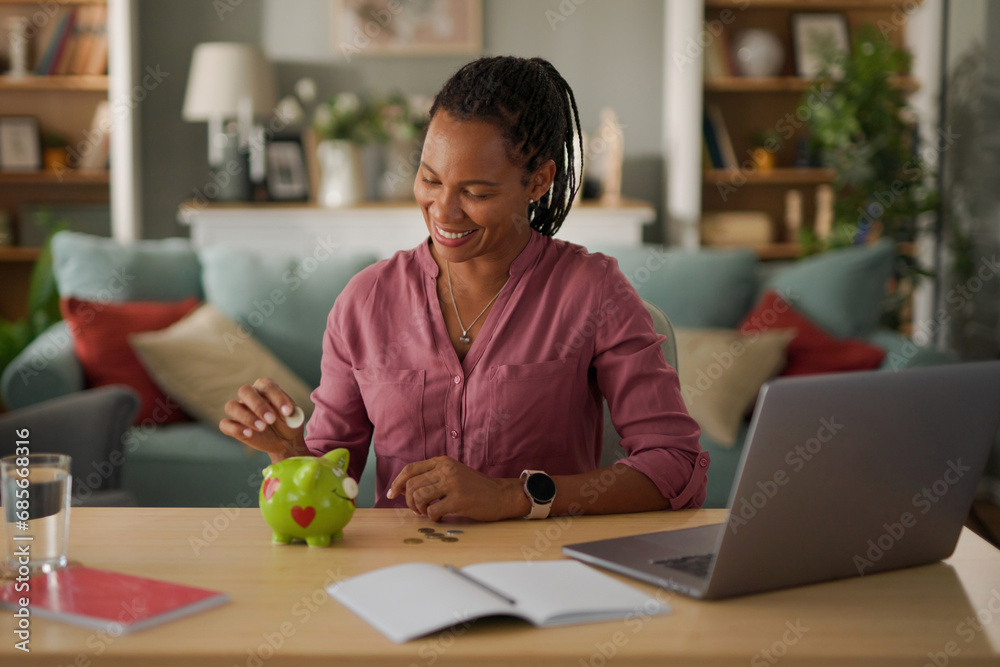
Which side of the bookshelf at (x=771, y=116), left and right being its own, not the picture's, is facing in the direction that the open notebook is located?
front

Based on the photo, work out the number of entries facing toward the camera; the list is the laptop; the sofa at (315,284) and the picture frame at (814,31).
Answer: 2

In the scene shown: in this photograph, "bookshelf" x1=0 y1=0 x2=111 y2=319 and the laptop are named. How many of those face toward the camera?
1

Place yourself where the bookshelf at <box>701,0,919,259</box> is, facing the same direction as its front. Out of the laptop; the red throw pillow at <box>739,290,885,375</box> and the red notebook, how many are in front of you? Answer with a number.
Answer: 3

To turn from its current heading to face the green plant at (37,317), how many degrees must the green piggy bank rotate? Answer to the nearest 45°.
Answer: approximately 135° to its left

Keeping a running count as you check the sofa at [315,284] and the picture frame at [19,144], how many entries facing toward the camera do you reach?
2

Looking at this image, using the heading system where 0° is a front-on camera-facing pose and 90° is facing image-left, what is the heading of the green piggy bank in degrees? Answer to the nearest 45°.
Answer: approximately 315°

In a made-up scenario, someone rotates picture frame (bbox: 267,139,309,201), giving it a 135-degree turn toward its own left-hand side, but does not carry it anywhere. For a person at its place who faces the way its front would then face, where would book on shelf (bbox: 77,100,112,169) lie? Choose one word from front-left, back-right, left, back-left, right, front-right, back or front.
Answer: back-left

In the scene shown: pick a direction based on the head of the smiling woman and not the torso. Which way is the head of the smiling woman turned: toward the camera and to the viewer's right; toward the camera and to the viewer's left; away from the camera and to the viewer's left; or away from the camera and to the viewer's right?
toward the camera and to the viewer's left

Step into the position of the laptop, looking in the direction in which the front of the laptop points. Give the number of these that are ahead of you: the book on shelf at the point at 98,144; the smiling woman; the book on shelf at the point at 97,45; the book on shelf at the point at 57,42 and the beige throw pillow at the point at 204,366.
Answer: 5

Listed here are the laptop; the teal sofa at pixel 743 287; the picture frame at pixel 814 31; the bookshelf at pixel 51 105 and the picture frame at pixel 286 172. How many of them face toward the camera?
4

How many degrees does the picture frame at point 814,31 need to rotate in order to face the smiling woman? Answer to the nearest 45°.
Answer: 0° — it already faces them
